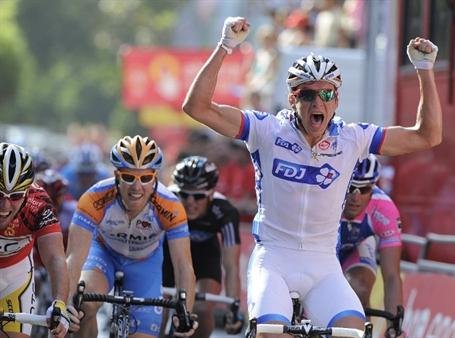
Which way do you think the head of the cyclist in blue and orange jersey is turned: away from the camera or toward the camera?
toward the camera

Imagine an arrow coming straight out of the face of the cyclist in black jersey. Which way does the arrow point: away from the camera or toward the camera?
toward the camera

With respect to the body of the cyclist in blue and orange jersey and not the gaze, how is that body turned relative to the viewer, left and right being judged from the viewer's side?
facing the viewer

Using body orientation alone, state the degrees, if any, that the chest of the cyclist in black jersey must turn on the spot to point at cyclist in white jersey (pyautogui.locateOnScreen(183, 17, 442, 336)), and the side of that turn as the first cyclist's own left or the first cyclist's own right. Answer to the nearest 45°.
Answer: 0° — they already face them

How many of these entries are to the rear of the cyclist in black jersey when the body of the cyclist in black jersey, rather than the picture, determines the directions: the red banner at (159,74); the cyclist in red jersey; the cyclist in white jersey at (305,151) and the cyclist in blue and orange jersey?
1

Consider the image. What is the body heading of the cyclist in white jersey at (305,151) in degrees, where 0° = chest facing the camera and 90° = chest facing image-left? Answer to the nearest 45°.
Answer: approximately 0°

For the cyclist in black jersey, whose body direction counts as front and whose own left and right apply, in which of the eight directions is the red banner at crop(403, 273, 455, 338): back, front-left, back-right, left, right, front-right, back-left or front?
left

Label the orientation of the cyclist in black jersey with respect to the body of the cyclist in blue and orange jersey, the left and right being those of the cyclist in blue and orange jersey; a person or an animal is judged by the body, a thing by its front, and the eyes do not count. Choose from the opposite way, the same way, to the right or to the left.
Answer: the same way

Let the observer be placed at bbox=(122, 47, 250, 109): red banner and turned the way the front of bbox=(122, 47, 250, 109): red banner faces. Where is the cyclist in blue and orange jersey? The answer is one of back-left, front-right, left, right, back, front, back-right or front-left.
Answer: front

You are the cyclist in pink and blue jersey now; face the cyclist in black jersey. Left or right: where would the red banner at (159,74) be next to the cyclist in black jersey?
right

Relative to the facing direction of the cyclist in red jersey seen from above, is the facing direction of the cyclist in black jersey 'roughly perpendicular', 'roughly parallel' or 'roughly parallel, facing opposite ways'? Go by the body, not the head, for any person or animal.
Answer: roughly parallel

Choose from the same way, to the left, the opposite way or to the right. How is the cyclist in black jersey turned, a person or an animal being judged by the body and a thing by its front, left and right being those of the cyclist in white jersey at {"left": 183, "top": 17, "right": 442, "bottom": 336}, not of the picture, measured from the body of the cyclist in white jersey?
the same way

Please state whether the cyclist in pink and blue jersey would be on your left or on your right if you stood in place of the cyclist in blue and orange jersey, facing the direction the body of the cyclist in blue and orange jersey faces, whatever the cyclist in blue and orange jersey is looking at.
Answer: on your left

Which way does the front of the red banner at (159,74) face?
toward the camera

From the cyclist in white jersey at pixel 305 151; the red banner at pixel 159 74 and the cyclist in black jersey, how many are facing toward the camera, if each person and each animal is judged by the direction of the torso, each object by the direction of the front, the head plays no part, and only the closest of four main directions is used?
3

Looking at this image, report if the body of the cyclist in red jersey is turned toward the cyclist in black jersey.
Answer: no

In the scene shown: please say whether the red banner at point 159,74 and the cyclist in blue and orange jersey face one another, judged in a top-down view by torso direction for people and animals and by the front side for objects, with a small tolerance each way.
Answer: no
